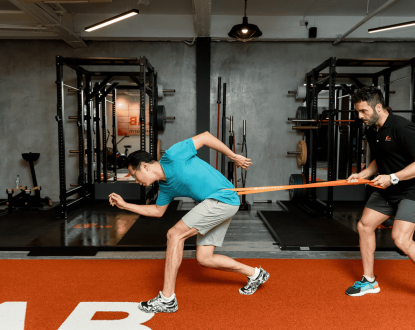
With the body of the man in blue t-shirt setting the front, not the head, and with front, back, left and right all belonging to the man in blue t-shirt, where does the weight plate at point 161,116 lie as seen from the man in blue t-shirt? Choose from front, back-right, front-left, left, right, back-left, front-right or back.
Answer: right

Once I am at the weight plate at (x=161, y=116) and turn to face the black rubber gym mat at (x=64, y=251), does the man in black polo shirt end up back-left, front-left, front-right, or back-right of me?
front-left

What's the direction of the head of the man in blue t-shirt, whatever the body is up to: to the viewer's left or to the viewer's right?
to the viewer's left

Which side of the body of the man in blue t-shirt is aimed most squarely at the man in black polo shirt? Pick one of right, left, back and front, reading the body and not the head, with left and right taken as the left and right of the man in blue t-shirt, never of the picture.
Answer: back

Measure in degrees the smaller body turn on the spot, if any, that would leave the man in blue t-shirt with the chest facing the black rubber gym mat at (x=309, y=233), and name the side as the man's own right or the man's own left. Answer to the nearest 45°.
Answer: approximately 135° to the man's own right

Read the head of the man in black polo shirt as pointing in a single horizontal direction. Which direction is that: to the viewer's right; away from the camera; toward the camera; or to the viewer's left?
to the viewer's left

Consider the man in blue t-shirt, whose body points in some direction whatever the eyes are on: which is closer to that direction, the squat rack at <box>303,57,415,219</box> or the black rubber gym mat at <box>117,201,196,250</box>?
the black rubber gym mat

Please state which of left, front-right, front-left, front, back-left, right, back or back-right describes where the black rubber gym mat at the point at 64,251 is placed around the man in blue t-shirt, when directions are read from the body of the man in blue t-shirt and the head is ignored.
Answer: front-right

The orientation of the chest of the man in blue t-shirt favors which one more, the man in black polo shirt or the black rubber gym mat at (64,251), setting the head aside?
the black rubber gym mat

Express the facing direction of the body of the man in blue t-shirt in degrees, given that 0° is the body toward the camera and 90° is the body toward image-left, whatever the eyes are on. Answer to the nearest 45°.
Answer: approximately 90°
